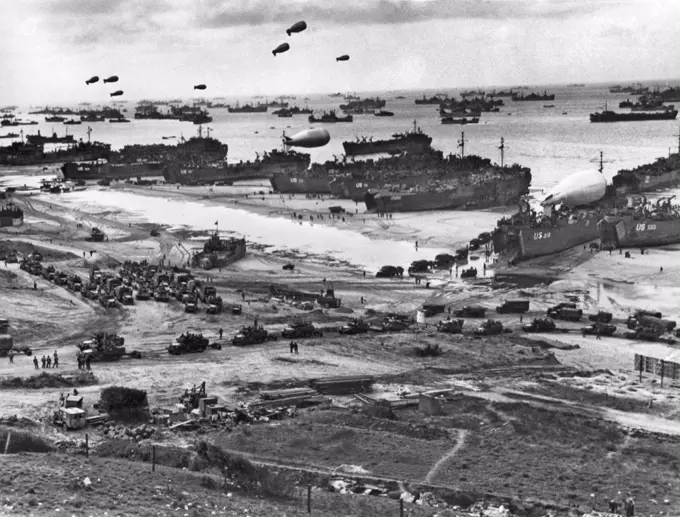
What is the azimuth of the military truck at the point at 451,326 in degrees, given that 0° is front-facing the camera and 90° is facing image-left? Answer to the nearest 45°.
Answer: approximately 90°

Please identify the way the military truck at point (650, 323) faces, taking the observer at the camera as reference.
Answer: facing to the left of the viewer

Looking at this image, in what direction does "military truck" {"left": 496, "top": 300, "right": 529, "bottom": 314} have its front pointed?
to the viewer's left

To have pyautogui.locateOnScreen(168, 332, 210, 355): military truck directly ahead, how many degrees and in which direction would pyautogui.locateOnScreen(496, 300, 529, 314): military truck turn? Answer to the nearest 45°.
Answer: approximately 45° to its left

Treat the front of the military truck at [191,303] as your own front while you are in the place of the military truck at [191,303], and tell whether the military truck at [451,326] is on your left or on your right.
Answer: on your left

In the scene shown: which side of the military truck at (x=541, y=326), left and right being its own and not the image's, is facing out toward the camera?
left

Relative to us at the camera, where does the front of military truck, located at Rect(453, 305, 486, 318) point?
facing to the left of the viewer

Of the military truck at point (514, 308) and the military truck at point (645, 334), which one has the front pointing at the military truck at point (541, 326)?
the military truck at point (645, 334)

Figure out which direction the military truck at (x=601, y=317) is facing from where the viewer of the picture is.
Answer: facing to the left of the viewer

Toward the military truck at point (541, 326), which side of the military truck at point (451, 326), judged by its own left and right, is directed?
back

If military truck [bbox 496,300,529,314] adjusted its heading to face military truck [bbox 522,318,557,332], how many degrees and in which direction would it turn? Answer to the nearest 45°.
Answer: approximately 90° to its left
